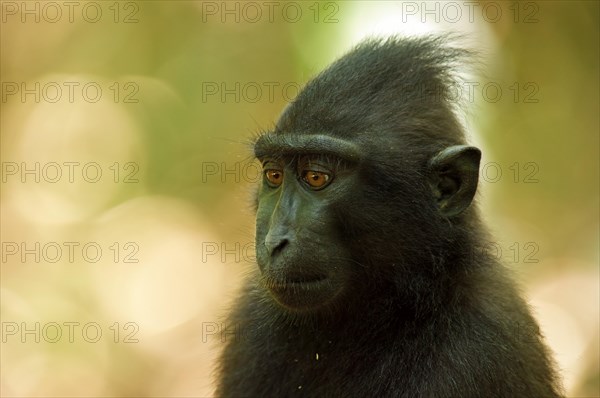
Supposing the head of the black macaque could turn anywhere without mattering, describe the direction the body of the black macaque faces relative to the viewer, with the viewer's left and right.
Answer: facing the viewer and to the left of the viewer
